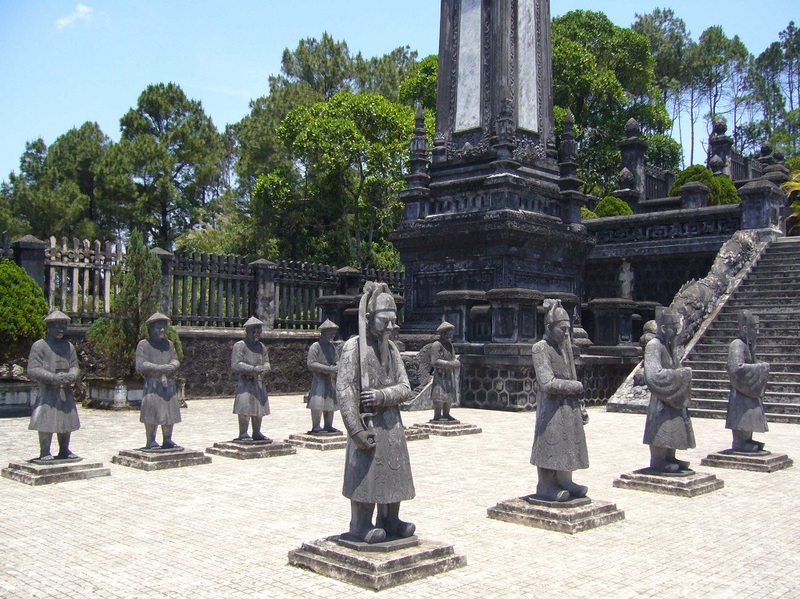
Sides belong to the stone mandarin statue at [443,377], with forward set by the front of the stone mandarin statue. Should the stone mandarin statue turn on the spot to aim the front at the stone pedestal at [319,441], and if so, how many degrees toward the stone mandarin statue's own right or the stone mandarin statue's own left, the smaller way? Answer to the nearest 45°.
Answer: approximately 90° to the stone mandarin statue's own right

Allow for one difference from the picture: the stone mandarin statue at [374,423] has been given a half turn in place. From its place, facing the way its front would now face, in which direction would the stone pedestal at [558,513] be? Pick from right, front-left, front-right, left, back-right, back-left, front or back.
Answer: right

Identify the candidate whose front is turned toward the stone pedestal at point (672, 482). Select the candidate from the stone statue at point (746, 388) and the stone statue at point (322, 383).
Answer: the stone statue at point (322, 383)

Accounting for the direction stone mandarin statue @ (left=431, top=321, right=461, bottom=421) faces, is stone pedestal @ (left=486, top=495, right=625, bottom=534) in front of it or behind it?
in front

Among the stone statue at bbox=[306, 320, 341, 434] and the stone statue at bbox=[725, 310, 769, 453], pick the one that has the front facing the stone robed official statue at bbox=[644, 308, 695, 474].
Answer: the stone statue at bbox=[306, 320, 341, 434]

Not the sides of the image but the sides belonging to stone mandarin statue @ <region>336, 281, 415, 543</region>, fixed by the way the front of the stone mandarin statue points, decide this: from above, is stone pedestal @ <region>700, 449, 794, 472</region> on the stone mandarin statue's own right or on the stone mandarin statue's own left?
on the stone mandarin statue's own left

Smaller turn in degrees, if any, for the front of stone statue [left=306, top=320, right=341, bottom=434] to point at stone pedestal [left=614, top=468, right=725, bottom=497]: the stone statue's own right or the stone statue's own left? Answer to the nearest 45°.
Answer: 0° — it already faces it

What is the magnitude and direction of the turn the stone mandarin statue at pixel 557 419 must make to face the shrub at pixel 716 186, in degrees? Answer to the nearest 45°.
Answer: approximately 135° to its left

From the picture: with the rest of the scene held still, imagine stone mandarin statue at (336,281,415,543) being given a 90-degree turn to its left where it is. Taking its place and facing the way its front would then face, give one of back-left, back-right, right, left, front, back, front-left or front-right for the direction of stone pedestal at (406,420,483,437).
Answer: front-left

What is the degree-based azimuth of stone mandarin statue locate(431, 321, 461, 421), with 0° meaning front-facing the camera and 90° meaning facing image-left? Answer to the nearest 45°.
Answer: approximately 315°

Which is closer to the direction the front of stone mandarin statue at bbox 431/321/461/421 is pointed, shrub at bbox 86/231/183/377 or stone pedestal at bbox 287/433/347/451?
the stone pedestal
